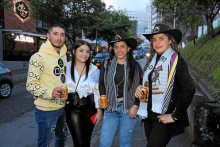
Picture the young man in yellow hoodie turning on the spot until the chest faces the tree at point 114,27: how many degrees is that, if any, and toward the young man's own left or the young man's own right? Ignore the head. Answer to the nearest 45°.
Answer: approximately 135° to the young man's own left

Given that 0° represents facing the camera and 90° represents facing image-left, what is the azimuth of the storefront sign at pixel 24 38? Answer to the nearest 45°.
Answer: approximately 315°

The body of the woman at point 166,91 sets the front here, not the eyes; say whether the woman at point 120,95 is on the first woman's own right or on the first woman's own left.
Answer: on the first woman's own right

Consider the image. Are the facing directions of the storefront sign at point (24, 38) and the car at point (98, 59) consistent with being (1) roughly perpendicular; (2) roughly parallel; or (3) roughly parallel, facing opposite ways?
roughly perpendicular

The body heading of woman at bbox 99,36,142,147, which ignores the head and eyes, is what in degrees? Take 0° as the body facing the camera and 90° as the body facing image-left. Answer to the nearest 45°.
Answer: approximately 0°

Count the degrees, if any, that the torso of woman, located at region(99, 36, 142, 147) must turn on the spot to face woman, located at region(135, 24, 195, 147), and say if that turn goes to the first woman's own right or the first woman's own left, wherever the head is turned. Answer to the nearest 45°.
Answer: approximately 45° to the first woman's own left

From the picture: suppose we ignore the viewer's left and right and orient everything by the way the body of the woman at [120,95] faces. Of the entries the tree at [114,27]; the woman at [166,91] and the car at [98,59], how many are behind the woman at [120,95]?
2

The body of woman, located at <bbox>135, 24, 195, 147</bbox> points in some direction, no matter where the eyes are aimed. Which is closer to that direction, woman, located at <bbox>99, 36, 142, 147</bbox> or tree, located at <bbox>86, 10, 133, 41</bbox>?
the woman
